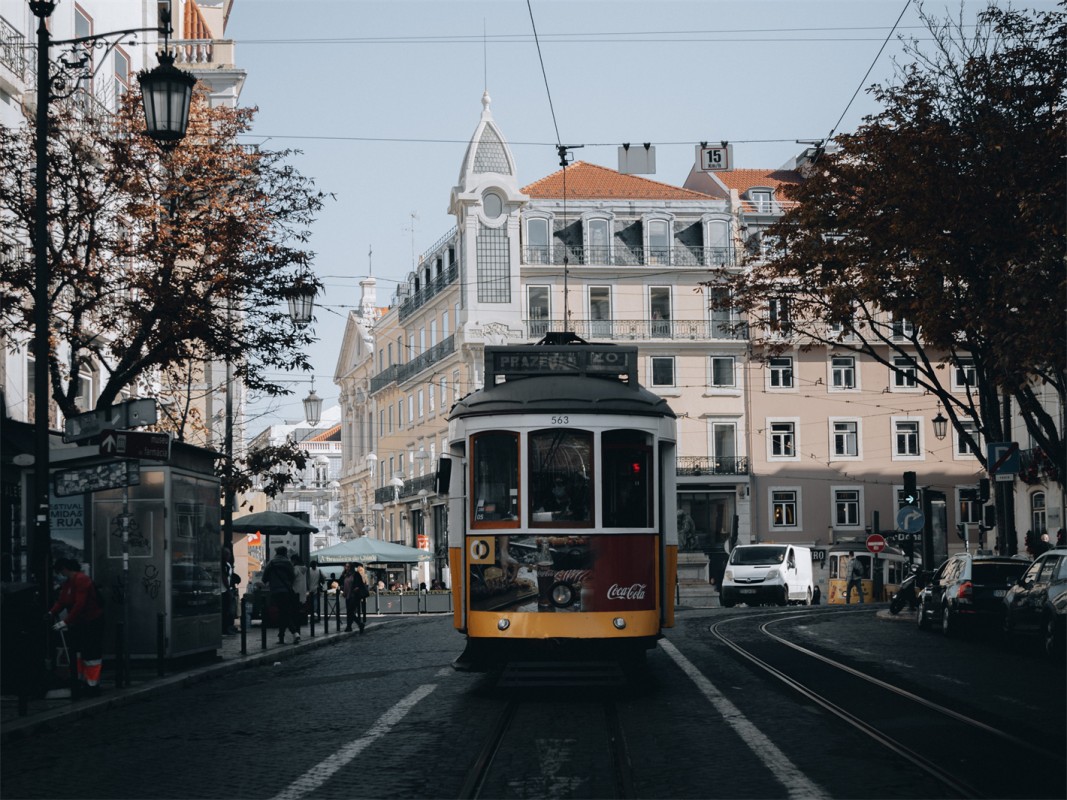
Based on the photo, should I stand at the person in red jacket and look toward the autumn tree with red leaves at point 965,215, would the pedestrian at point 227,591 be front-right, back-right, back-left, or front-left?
front-left

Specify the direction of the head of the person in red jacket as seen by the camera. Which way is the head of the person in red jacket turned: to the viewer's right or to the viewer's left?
to the viewer's left

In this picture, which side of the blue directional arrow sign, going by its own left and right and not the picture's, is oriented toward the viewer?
front

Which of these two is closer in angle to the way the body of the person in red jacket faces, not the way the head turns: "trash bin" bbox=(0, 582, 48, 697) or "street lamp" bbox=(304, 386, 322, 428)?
the trash bin

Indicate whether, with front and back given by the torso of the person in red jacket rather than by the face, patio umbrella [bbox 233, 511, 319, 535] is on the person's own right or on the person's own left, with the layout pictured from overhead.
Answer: on the person's own right

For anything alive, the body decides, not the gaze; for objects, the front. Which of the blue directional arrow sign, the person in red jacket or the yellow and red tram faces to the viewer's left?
the person in red jacket

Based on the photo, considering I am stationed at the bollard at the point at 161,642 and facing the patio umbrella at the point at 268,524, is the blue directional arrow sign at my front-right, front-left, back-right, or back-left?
front-right

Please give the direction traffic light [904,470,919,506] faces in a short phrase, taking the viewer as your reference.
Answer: facing the viewer

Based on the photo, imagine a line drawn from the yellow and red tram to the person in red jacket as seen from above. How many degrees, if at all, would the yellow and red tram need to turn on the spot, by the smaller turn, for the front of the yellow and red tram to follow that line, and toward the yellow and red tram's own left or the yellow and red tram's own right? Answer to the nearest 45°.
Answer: approximately 90° to the yellow and red tram's own right

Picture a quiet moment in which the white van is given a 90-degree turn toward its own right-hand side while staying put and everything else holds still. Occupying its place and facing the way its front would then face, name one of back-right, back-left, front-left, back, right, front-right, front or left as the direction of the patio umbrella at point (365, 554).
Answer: front-left

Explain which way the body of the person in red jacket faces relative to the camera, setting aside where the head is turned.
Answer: to the viewer's left

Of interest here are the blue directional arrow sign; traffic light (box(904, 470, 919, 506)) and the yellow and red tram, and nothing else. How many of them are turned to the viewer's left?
0

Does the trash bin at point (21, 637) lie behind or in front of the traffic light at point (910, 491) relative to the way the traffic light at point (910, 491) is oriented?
in front

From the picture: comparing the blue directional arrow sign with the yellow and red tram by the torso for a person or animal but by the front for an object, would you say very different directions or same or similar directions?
same or similar directions
